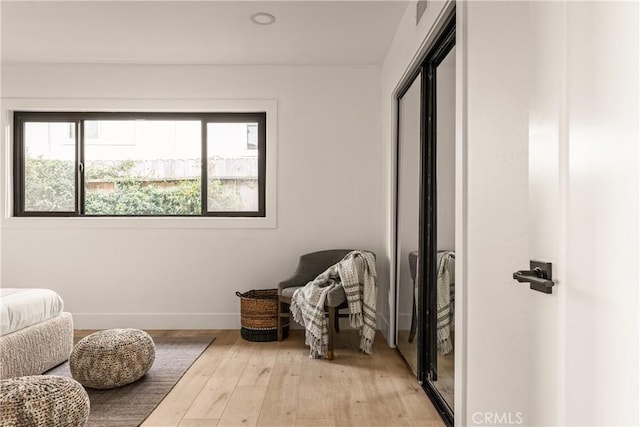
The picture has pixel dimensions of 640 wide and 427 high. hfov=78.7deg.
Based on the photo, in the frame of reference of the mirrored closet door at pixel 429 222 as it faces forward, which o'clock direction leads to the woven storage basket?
The woven storage basket is roughly at 1 o'clock from the mirrored closet door.

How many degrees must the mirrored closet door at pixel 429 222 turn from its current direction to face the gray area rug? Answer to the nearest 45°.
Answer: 0° — it already faces it

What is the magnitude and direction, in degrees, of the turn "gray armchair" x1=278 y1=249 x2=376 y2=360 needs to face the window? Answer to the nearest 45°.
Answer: approximately 45° to its right

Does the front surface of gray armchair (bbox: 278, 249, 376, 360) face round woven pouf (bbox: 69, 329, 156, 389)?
yes

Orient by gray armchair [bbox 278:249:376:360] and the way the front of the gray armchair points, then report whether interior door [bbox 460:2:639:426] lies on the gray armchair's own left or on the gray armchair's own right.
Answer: on the gray armchair's own left

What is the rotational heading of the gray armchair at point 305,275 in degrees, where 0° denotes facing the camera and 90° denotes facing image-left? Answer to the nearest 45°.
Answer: approximately 45°

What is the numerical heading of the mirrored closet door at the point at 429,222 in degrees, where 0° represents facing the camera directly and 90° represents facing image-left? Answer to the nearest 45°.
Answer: approximately 90°
